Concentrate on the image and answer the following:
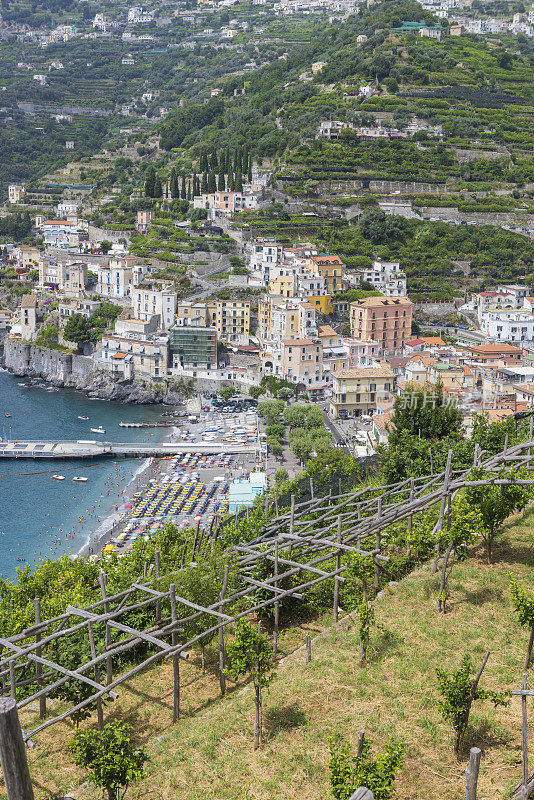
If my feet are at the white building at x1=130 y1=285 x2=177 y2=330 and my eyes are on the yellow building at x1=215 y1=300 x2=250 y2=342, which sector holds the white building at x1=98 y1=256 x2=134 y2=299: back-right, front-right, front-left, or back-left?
back-left

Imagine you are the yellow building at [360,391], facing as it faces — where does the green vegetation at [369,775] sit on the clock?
The green vegetation is roughly at 12 o'clock from the yellow building.

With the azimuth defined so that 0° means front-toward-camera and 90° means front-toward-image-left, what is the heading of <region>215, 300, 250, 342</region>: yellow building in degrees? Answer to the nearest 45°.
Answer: approximately 0°

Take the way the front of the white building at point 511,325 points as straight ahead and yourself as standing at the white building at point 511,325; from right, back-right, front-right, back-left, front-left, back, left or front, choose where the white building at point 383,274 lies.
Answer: back-right

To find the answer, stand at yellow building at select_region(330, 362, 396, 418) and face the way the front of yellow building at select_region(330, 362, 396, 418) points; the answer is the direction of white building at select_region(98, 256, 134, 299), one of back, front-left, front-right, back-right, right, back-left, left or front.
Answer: back-right

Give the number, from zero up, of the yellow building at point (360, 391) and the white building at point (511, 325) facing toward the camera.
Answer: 2

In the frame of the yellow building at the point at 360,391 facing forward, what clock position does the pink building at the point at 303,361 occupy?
The pink building is roughly at 5 o'clock from the yellow building.

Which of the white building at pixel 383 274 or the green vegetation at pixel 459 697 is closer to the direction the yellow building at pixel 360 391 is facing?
the green vegetation

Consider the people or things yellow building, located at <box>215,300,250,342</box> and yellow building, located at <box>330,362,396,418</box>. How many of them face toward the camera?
2
